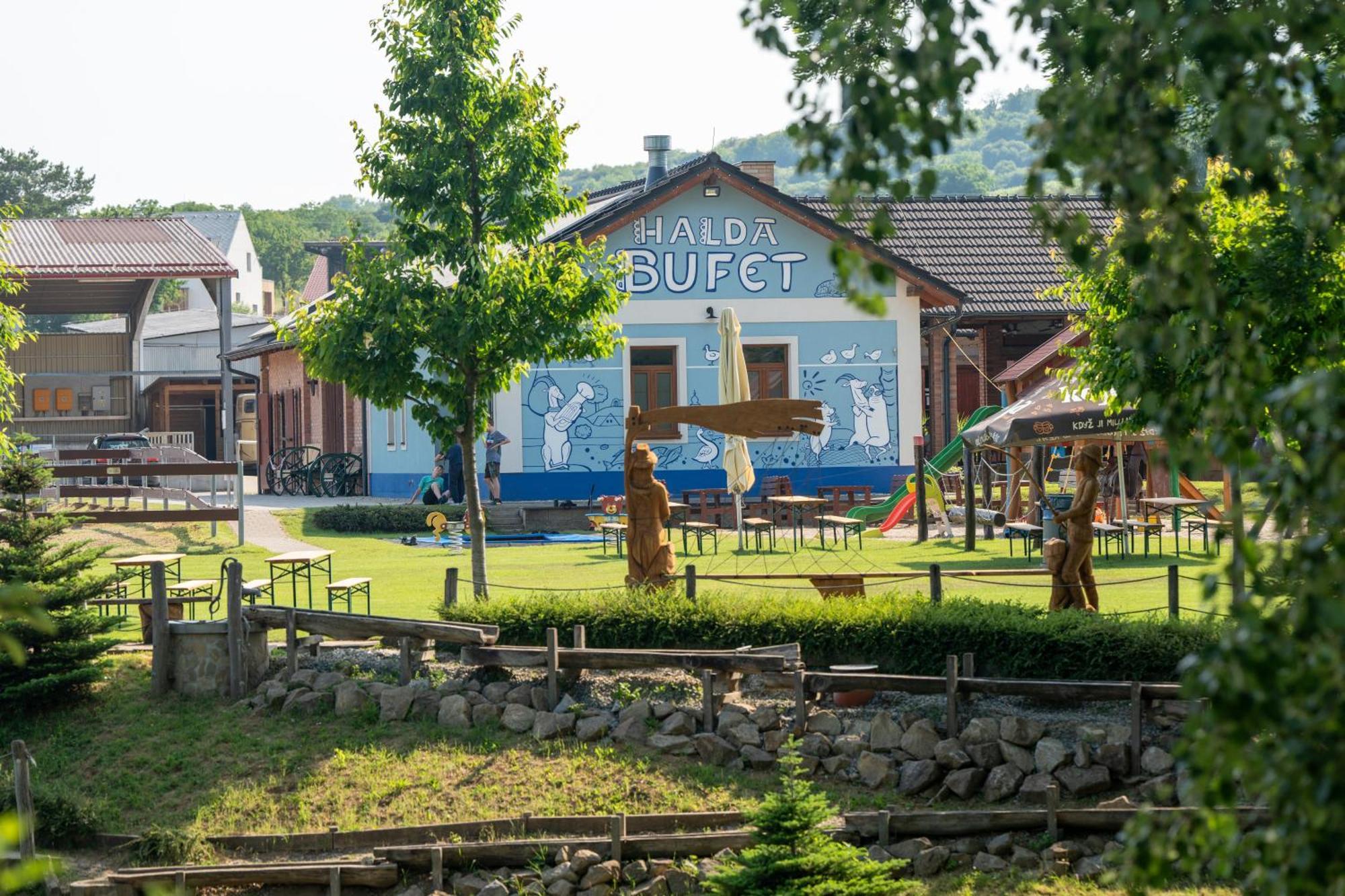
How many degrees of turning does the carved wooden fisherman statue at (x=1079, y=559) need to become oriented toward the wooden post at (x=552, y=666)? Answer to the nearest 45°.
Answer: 0° — it already faces it

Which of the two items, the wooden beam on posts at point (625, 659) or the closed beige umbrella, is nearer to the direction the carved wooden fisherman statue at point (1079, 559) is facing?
the wooden beam on posts

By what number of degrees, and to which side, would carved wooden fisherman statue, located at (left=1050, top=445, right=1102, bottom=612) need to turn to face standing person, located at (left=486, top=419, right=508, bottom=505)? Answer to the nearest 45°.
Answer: approximately 45° to its right

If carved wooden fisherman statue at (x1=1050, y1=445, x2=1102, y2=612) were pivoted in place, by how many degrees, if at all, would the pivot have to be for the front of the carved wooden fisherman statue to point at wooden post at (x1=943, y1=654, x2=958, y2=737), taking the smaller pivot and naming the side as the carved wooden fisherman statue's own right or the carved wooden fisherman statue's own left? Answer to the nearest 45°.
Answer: approximately 45° to the carved wooden fisherman statue's own left

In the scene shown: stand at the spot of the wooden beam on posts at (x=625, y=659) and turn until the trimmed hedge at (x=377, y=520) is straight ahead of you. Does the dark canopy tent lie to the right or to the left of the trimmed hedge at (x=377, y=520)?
right

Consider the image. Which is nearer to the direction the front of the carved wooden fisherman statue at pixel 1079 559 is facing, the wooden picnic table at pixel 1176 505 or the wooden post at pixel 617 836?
the wooden post

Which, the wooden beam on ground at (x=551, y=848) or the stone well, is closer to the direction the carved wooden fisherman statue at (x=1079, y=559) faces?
the stone well

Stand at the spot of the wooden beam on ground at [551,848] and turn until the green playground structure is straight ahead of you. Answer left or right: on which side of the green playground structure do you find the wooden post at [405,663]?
left

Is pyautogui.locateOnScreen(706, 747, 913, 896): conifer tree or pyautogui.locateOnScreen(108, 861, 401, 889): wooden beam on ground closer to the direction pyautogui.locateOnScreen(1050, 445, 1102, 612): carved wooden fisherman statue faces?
the wooden beam on ground

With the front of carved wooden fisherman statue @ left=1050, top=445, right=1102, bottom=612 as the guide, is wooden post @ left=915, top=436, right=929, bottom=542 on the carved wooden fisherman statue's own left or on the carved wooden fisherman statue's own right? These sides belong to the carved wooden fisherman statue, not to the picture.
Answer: on the carved wooden fisherman statue's own right

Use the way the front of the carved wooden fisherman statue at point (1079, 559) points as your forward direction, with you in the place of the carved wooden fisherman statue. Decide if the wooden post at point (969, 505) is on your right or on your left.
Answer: on your right

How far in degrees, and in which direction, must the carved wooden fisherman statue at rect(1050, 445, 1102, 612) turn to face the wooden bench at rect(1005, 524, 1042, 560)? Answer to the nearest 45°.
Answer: approximately 90° to its right
